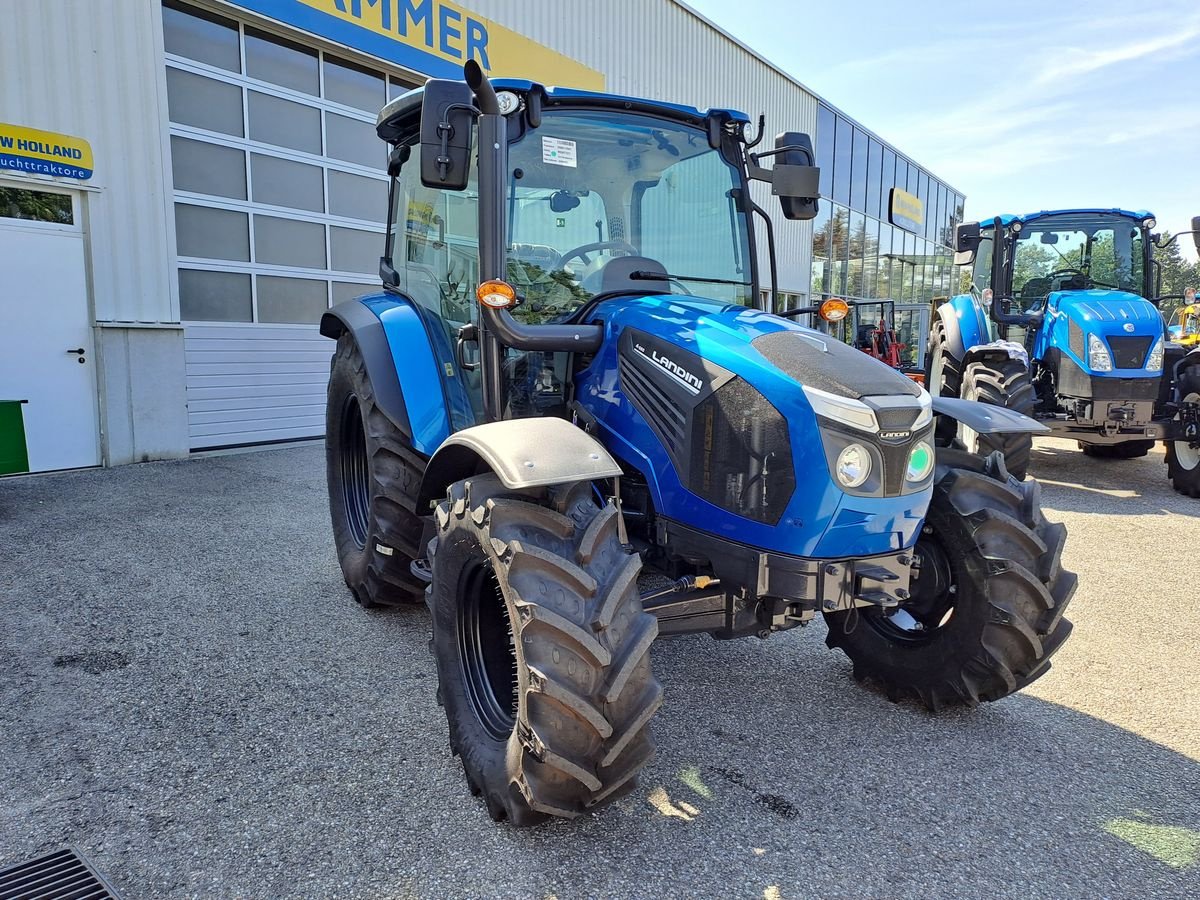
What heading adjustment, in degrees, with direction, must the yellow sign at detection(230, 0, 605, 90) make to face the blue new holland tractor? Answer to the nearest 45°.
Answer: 0° — it already faces it

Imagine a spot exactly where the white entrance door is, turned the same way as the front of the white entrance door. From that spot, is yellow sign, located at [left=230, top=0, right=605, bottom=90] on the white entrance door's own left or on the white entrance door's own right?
on the white entrance door's own left

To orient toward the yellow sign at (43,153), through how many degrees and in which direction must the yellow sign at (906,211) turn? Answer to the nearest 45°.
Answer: approximately 45° to its right

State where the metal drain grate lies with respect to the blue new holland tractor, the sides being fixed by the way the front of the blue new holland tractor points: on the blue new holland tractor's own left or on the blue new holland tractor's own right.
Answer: on the blue new holland tractor's own right

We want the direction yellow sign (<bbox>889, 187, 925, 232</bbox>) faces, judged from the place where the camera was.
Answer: facing the viewer and to the right of the viewer

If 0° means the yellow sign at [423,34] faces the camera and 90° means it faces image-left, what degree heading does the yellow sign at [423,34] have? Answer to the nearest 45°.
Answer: approximately 315°

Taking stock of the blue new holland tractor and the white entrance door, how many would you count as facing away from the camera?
0

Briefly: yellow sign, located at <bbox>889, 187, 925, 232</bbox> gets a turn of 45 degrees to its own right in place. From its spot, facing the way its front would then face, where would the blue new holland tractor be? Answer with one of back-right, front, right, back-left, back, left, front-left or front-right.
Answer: front

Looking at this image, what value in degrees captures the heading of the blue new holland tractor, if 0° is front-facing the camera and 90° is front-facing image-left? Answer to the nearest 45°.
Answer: approximately 315°

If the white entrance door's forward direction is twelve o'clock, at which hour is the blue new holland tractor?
The blue new holland tractor is roughly at 10 o'clock from the white entrance door.

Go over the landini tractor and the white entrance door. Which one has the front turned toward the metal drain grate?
the white entrance door

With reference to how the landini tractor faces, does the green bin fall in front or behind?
behind

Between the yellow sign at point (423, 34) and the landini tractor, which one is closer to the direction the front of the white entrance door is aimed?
the landini tractor

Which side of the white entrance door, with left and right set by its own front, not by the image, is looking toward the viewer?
front

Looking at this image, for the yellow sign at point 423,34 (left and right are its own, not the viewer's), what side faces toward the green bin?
right
